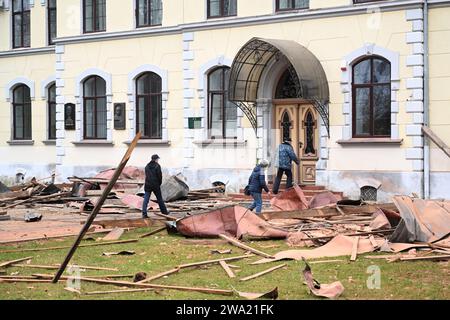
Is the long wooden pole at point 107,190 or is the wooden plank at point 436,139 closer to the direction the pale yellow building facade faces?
the long wooden pole

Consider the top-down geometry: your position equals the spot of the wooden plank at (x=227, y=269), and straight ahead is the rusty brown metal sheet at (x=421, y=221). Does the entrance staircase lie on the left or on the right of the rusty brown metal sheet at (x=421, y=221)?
left

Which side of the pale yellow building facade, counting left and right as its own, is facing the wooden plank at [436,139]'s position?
left

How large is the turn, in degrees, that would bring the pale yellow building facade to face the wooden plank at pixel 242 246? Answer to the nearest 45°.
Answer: approximately 45° to its left

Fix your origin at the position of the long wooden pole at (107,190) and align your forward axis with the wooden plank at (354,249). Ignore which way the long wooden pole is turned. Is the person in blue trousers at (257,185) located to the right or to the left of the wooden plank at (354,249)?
left

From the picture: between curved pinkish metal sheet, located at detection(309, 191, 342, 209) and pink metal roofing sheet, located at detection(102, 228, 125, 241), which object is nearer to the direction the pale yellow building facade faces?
the pink metal roofing sheet

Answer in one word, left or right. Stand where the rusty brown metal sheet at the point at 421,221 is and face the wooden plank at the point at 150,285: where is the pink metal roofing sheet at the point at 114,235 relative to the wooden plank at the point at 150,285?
right

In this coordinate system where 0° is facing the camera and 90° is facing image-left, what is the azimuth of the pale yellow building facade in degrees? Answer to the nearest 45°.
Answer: approximately 45°

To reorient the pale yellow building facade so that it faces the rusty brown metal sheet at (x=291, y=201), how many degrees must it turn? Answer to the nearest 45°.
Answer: approximately 45° to its left
